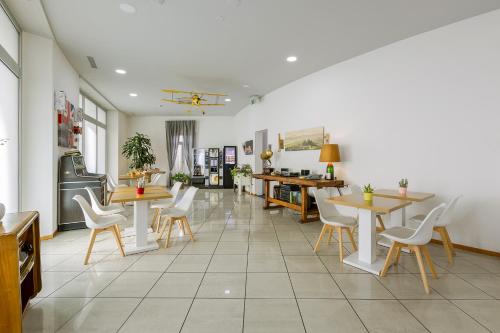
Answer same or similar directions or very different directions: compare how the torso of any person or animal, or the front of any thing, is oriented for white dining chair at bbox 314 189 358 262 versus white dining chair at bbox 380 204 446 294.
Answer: very different directions

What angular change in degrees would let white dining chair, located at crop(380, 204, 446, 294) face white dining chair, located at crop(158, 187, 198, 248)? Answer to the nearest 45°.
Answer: approximately 45° to its left

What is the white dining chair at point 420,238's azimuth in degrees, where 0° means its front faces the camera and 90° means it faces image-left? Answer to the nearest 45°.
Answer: approximately 135°

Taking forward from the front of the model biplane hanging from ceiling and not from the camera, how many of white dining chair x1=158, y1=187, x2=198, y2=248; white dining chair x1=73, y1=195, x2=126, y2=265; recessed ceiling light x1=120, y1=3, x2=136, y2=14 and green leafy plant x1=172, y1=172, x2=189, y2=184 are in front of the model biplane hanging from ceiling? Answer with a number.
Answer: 3

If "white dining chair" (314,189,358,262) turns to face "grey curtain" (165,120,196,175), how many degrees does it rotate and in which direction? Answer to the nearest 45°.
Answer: approximately 180°

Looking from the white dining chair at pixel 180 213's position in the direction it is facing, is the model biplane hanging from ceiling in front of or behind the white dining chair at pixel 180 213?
behind

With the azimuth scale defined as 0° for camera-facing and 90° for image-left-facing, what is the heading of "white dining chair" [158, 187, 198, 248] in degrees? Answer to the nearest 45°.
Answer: approximately 45°

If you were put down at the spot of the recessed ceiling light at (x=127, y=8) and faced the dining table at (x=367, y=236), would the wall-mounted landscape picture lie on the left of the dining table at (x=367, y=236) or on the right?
left

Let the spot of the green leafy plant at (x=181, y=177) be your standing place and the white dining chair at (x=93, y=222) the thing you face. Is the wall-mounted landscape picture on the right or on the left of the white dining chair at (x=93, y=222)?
left

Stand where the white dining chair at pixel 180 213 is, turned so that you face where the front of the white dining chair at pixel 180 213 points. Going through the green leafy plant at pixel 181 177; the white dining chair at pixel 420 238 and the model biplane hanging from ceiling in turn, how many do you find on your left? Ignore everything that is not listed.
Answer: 1

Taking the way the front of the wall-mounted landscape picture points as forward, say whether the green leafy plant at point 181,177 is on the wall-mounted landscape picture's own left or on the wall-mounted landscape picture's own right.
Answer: on the wall-mounted landscape picture's own right
